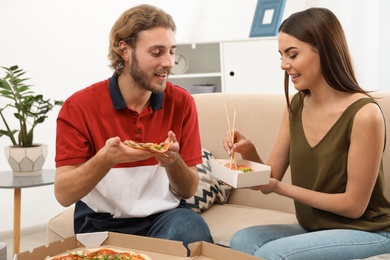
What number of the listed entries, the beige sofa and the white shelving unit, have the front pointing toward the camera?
2

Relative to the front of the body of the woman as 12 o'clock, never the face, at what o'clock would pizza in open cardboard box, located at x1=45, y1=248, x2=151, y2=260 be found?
The pizza in open cardboard box is roughly at 12 o'clock from the woman.

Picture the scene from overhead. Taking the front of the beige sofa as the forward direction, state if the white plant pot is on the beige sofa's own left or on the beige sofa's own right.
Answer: on the beige sofa's own right

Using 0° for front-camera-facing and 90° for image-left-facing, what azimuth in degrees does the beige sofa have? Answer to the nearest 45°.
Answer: approximately 0°

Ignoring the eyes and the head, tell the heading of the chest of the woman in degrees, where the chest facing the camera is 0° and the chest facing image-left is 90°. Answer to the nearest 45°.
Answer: approximately 45°
